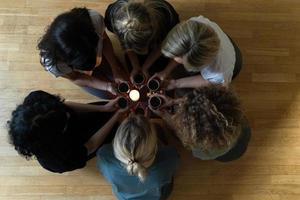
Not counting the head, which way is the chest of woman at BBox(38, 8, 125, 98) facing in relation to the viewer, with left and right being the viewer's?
facing the viewer and to the right of the viewer

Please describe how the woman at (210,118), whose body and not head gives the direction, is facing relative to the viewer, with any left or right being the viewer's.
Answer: facing away from the viewer and to the left of the viewer

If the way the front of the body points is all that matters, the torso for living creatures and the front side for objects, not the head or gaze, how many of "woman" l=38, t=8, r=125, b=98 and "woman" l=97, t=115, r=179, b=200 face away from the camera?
1

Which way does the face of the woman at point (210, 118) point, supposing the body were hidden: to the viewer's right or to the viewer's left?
to the viewer's left

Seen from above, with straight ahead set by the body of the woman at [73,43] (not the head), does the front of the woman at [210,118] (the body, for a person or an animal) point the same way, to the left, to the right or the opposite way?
the opposite way

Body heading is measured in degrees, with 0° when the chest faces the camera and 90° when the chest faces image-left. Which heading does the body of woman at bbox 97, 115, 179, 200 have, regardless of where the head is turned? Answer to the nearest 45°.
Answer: approximately 180°

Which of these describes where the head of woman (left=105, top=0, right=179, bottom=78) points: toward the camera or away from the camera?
toward the camera

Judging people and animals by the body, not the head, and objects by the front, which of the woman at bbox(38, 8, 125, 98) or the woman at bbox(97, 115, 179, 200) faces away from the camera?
the woman at bbox(97, 115, 179, 200)

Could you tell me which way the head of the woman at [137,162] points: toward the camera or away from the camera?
away from the camera
